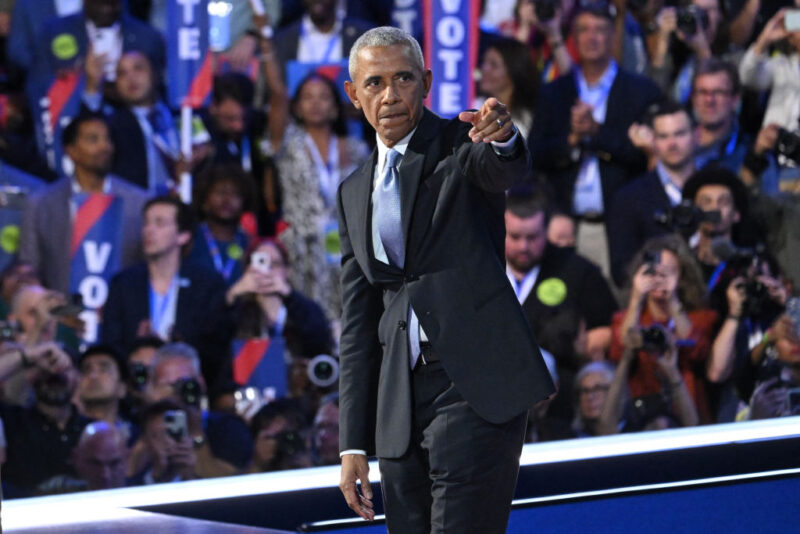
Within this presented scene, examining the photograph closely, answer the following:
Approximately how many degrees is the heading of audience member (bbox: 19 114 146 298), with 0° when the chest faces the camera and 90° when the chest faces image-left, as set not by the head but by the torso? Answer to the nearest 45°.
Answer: approximately 315°

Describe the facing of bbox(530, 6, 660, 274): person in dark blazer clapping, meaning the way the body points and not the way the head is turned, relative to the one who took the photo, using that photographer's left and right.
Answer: facing the viewer

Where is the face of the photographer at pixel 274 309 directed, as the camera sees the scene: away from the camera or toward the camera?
toward the camera

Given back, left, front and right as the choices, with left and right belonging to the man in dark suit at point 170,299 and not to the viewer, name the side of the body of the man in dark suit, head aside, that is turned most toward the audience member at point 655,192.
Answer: left

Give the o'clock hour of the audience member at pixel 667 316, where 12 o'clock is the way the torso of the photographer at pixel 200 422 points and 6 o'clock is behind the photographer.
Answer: The audience member is roughly at 9 o'clock from the photographer.

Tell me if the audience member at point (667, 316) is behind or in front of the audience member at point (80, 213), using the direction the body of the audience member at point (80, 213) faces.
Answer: in front

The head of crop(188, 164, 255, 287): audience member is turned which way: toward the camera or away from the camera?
toward the camera

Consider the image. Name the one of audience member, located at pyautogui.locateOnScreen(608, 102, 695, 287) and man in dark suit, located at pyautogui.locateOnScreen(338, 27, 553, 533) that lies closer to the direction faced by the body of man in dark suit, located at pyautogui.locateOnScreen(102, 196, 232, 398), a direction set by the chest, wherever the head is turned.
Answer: the man in dark suit

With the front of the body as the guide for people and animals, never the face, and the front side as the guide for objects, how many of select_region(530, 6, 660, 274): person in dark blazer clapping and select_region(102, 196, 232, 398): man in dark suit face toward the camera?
2

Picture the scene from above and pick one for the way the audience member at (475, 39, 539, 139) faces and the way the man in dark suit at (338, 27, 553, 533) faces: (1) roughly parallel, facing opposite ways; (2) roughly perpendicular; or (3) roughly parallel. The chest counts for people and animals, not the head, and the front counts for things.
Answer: roughly parallel

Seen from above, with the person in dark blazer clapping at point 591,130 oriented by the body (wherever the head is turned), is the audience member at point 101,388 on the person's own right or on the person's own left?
on the person's own right

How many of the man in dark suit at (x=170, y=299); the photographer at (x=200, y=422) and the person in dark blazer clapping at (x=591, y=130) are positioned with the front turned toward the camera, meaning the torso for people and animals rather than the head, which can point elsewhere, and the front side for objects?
3

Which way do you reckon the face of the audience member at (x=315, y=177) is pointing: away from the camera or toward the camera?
toward the camera

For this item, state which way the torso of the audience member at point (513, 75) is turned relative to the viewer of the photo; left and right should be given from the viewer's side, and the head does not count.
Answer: facing the viewer and to the left of the viewer
